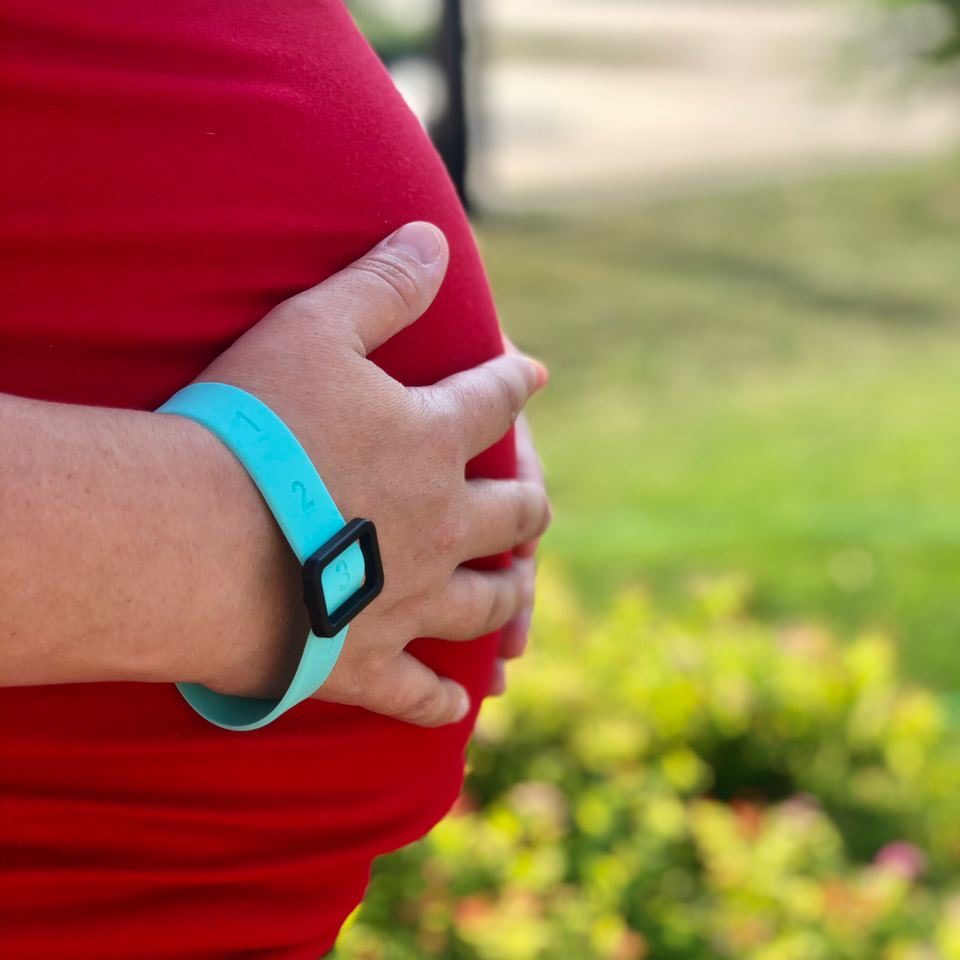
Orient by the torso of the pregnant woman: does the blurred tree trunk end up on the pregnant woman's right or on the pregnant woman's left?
on the pregnant woman's left

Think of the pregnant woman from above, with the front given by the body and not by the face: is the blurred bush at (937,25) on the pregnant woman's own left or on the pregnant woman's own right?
on the pregnant woman's own left

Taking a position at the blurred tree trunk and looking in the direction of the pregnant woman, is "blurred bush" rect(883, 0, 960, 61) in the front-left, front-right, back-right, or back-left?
back-left

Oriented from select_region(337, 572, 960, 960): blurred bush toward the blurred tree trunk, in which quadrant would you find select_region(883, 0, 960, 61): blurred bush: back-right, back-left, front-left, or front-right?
front-right

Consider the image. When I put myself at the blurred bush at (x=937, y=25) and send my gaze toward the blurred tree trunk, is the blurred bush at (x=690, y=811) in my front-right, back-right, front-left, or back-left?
front-left

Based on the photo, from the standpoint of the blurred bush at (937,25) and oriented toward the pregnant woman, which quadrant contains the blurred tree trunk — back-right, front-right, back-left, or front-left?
front-right

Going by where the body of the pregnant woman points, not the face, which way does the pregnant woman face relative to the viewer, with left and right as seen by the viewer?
facing to the right of the viewer
